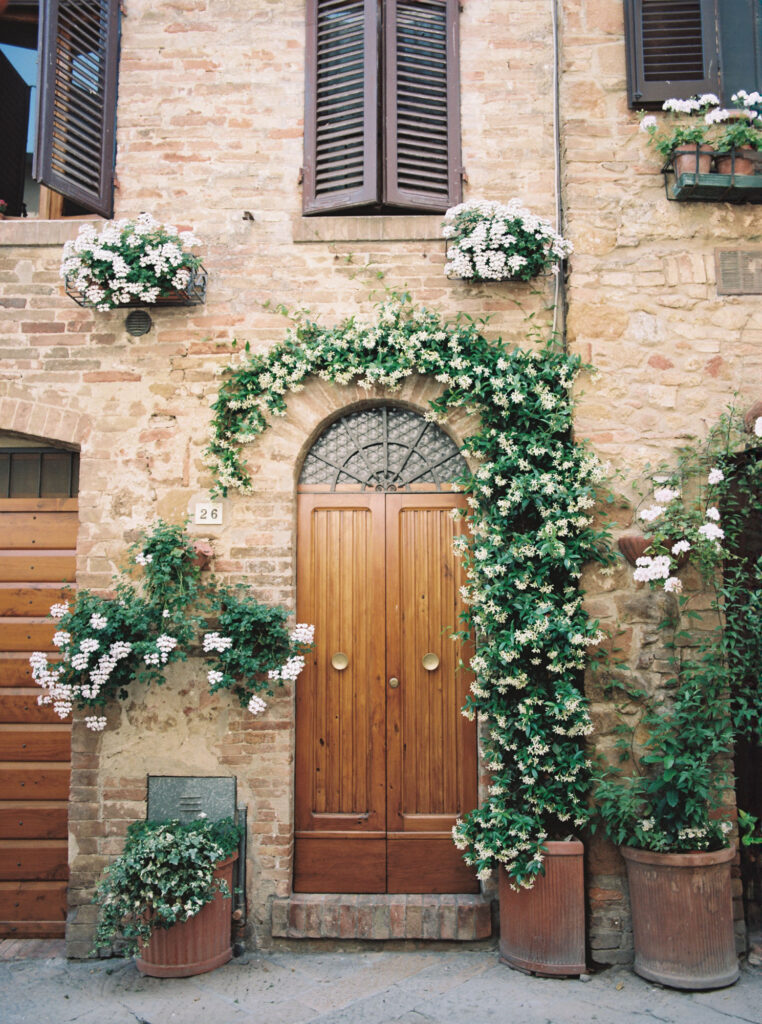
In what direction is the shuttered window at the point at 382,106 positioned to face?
toward the camera

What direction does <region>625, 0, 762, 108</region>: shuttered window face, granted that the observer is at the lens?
facing the viewer

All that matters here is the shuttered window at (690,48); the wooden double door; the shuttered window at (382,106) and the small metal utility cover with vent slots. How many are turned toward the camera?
4

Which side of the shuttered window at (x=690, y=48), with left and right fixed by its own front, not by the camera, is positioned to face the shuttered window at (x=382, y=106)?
right

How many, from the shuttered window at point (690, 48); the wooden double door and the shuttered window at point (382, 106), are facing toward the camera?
3

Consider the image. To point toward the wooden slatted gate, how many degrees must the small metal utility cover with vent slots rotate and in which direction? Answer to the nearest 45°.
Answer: approximately 135° to its right

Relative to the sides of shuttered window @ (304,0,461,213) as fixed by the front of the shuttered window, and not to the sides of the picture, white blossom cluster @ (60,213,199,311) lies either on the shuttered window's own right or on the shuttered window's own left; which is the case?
on the shuttered window's own right

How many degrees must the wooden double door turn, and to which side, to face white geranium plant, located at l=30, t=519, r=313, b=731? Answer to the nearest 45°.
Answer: approximately 90° to its right

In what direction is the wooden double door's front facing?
toward the camera
